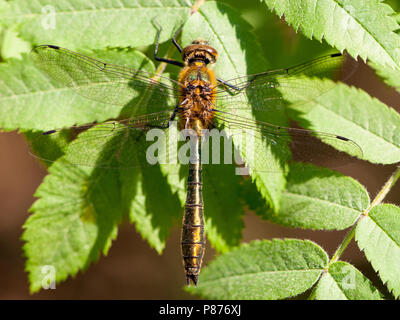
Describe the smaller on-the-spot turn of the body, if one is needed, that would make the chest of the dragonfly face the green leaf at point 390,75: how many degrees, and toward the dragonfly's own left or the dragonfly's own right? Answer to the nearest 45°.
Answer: approximately 90° to the dragonfly's own right

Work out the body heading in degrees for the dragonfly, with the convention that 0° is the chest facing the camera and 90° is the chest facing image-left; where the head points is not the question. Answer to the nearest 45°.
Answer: approximately 180°

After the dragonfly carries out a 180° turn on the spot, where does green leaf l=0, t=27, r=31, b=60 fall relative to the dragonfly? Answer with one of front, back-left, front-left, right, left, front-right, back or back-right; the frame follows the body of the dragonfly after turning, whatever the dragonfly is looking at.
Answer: right
